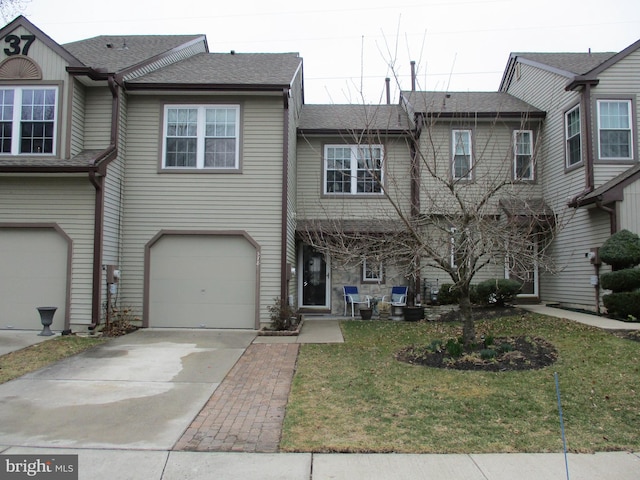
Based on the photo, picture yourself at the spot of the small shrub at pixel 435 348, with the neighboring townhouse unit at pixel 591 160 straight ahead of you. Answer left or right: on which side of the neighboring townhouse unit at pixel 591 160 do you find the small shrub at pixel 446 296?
left

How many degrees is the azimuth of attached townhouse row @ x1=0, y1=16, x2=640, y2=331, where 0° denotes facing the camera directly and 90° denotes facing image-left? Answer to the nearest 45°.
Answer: approximately 0°

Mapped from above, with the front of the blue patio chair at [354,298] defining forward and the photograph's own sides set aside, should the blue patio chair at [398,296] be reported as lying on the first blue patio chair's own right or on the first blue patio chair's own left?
on the first blue patio chair's own left

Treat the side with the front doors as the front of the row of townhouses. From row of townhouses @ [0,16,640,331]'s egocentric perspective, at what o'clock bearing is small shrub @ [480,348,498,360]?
The small shrub is roughly at 10 o'clock from the row of townhouses.

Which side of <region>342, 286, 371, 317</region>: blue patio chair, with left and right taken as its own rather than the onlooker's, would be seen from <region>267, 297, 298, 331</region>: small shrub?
right

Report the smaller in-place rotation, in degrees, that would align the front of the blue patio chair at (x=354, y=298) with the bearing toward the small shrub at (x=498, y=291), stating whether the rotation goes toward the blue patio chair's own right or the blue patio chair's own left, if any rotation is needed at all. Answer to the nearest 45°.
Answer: approximately 45° to the blue patio chair's own left

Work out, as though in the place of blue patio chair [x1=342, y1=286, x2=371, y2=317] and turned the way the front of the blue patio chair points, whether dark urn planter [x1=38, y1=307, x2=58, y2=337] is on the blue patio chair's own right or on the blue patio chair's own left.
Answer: on the blue patio chair's own right

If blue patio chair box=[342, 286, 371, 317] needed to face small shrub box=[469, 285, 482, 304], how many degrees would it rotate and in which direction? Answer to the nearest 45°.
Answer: approximately 45° to its left

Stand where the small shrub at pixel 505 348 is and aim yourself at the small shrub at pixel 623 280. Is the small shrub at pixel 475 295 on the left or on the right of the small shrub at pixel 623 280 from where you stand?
left

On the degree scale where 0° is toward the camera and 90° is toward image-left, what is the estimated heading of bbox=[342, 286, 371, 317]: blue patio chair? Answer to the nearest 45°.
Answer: approximately 315°

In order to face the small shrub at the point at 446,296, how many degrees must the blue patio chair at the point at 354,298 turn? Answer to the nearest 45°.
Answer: approximately 45° to its left
